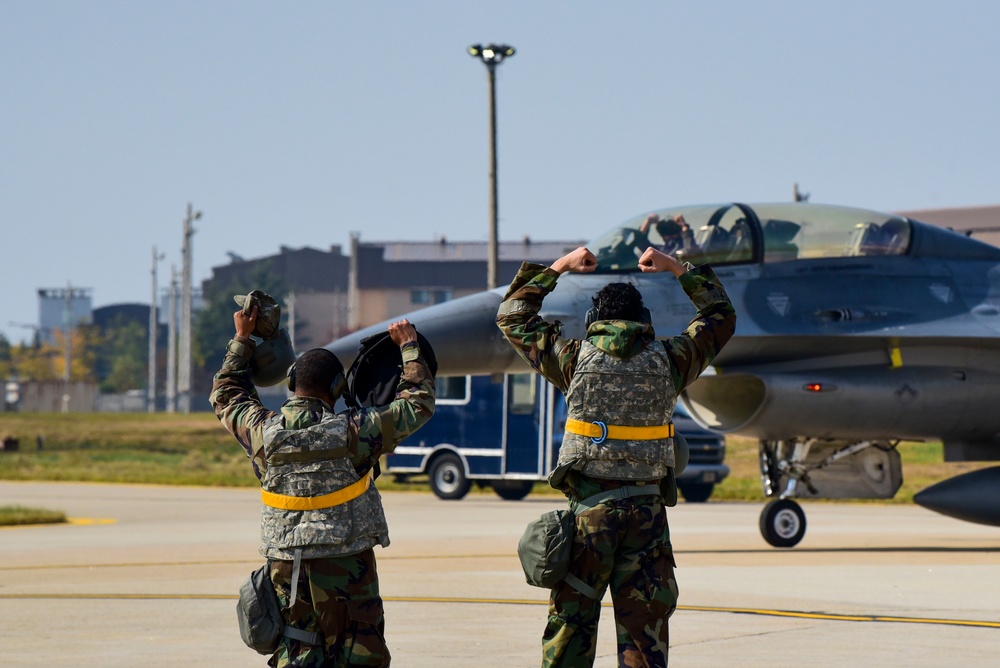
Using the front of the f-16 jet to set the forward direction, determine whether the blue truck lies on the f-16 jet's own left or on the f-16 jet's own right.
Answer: on the f-16 jet's own right

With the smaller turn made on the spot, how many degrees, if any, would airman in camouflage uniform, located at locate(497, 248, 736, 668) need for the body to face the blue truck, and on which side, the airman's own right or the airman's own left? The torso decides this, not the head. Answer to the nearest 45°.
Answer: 0° — they already face it

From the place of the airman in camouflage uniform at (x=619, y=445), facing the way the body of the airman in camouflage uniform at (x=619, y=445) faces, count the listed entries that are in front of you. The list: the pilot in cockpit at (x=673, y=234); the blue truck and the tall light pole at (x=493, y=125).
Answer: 3

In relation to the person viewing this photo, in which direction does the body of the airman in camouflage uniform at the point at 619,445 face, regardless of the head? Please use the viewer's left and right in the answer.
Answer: facing away from the viewer

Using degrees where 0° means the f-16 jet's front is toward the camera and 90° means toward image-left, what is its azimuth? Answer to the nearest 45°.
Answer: approximately 90°

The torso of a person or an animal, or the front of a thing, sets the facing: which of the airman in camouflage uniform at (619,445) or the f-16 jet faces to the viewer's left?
the f-16 jet

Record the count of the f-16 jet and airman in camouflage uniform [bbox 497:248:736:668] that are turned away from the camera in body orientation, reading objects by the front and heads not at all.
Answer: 1

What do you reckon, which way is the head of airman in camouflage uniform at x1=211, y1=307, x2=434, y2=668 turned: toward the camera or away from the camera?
away from the camera

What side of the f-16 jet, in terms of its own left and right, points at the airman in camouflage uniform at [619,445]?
left

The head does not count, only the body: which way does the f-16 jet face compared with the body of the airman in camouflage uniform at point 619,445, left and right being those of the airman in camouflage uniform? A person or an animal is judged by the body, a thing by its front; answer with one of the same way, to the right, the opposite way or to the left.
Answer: to the left

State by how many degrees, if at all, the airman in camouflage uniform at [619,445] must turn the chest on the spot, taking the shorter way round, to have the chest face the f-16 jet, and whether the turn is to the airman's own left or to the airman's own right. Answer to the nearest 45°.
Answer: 0° — they already face it

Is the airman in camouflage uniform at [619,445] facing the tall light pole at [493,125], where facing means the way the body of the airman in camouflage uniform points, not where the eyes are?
yes
